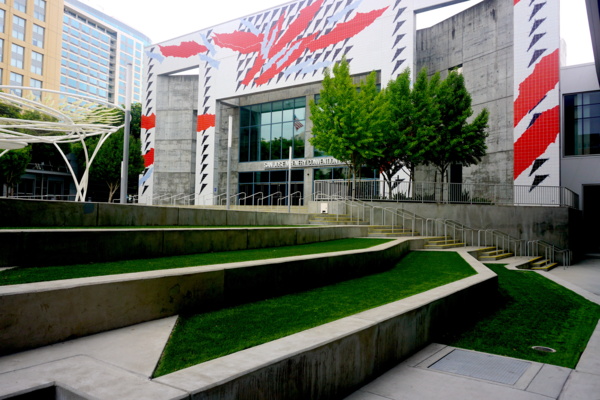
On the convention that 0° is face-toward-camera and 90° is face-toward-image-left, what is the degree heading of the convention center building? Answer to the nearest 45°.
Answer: approximately 45°

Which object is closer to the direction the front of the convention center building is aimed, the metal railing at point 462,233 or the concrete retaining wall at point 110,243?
the concrete retaining wall

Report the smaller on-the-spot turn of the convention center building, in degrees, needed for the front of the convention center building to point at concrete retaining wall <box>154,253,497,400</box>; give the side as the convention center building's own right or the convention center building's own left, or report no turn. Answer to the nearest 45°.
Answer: approximately 45° to the convention center building's own left

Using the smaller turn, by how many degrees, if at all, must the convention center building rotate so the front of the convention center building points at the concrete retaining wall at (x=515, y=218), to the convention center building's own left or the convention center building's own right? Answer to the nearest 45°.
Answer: approximately 90° to the convention center building's own left
